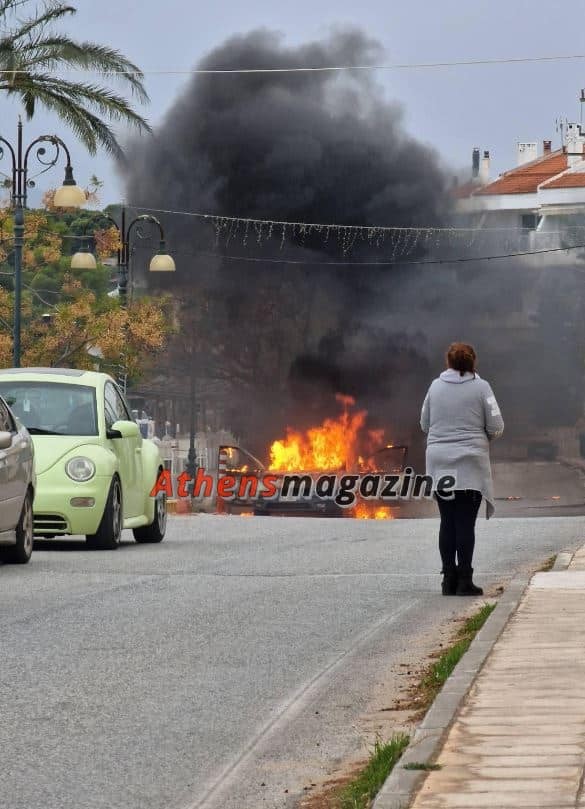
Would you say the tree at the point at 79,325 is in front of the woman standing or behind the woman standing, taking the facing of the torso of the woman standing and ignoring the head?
in front

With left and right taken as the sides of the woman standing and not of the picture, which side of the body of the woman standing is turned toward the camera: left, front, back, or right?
back

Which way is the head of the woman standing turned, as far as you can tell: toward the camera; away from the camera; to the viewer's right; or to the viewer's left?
away from the camera
